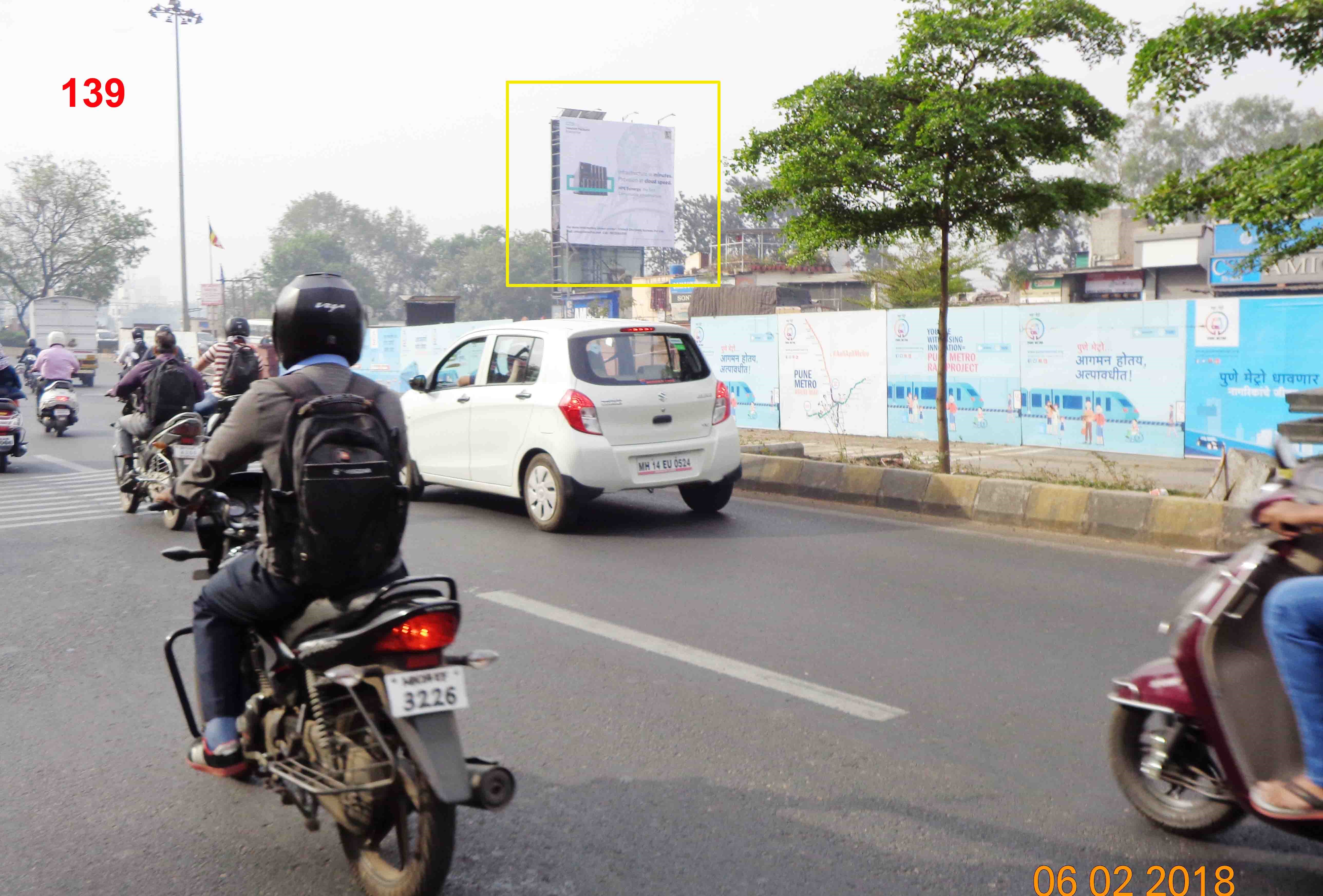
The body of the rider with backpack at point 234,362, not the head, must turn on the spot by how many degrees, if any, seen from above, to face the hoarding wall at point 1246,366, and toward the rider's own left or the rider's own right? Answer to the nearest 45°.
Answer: approximately 135° to the rider's own right

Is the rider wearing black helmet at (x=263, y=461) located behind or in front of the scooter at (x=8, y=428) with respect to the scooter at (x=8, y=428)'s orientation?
behind

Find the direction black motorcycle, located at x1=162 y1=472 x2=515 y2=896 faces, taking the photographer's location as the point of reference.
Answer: facing away from the viewer and to the left of the viewer

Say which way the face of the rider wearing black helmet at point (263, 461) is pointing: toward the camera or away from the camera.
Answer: away from the camera

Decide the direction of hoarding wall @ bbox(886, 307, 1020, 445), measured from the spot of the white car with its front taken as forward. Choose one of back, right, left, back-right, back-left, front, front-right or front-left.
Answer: right

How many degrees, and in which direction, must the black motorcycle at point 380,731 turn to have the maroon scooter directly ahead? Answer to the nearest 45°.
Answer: approximately 135° to its right

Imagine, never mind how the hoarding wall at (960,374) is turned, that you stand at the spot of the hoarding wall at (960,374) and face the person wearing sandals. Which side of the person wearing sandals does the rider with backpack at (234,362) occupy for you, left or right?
right

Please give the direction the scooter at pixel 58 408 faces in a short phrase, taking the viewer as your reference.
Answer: facing away from the viewer

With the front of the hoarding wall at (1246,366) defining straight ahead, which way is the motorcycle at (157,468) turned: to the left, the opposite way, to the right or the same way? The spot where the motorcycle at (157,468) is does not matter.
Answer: to the right

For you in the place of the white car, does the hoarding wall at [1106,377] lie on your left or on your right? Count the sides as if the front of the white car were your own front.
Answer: on your right
